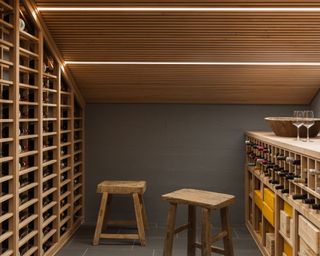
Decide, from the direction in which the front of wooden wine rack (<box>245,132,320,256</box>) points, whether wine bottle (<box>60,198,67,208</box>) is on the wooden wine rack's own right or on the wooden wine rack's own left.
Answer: on the wooden wine rack's own right

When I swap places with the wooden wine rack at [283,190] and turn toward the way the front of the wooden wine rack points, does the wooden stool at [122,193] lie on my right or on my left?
on my right

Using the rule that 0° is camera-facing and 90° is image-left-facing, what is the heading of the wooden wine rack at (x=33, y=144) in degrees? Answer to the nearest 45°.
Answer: approximately 315°

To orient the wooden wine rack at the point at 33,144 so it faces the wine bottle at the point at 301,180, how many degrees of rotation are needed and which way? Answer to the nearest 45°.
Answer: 0° — it already faces it

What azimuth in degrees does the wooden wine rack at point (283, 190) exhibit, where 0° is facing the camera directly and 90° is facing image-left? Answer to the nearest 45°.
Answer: approximately 45°

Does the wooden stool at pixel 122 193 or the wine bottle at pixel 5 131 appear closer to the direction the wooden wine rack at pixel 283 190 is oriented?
the wine bottle
